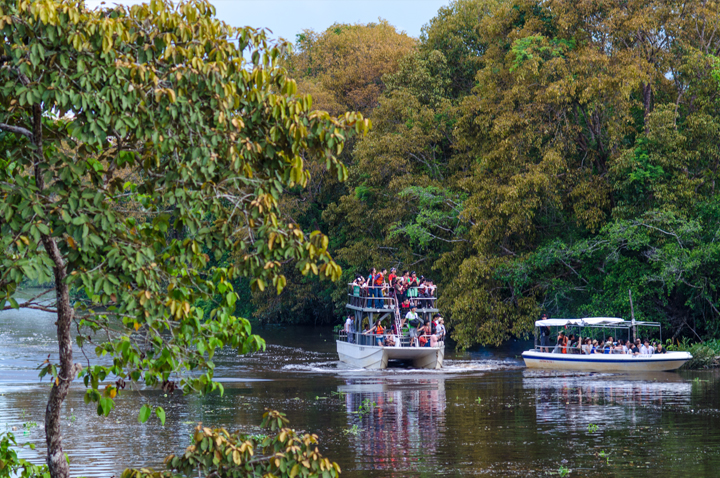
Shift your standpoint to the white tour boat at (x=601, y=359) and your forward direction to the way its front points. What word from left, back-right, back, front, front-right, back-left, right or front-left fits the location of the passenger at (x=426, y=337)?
back

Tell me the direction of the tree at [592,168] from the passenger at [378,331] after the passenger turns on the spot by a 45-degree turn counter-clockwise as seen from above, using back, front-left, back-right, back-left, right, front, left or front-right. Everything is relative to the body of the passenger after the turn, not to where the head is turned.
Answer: left

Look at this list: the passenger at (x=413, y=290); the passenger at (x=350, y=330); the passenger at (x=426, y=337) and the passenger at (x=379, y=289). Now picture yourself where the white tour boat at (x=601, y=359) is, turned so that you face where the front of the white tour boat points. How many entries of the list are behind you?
4

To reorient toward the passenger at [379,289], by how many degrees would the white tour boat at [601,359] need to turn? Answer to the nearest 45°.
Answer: approximately 180°

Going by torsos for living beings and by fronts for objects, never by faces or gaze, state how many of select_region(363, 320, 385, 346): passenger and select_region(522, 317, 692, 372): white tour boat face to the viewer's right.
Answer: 1

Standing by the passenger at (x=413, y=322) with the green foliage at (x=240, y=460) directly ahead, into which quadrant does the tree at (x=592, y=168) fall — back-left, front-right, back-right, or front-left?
back-left

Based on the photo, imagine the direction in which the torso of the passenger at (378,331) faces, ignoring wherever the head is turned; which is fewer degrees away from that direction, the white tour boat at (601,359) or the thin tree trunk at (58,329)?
the thin tree trunk

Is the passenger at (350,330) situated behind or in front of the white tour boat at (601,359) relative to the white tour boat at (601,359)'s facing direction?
behind

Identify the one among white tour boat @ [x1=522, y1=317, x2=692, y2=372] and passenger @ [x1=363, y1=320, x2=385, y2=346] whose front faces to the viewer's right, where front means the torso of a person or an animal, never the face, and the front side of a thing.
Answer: the white tour boat

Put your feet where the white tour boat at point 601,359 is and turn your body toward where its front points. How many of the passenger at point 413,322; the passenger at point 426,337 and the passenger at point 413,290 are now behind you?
3

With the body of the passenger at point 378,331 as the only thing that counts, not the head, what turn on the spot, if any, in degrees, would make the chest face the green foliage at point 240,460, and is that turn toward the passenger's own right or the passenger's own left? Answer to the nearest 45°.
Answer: approximately 45° to the passenger's own left

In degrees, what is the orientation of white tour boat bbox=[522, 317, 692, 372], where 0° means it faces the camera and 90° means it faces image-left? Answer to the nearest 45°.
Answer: approximately 270°
